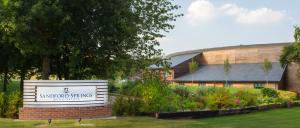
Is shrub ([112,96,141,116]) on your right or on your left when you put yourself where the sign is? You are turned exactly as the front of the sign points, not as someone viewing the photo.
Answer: on your left

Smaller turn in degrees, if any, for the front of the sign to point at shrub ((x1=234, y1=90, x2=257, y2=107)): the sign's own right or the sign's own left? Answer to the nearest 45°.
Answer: approximately 135° to the sign's own left

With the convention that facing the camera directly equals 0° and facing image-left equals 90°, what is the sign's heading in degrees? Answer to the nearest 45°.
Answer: approximately 0°

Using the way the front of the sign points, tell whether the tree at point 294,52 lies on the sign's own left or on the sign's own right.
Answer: on the sign's own left

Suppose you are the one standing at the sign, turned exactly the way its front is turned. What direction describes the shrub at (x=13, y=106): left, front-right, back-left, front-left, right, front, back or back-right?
back-right

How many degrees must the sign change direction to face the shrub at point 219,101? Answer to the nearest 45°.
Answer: approximately 135° to its left
